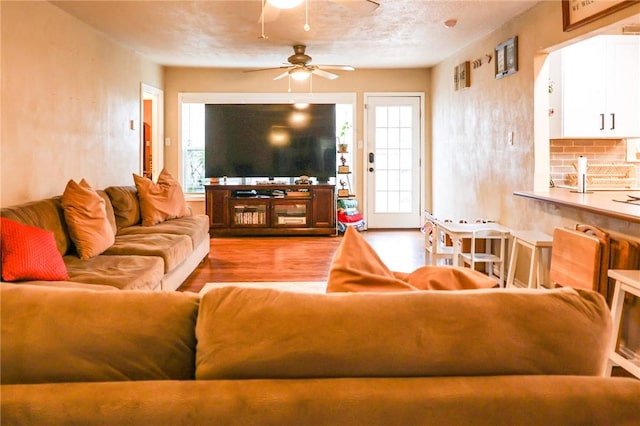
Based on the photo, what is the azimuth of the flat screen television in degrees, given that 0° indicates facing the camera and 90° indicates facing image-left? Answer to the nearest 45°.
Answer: approximately 0°

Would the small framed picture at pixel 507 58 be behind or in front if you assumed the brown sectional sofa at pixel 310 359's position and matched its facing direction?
in front

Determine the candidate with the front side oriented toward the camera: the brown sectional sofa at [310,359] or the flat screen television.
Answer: the flat screen television

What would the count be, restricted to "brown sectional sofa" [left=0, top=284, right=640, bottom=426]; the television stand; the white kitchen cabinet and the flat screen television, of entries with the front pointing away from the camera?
1

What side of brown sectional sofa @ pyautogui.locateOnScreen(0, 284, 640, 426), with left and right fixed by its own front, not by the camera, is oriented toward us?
back

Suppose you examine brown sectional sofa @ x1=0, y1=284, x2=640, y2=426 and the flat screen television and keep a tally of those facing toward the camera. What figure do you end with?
1

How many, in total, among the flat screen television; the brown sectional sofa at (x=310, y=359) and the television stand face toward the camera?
2

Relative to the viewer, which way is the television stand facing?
toward the camera

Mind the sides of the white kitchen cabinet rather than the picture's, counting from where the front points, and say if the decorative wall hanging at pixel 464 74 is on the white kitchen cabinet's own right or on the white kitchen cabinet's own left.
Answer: on the white kitchen cabinet's own right

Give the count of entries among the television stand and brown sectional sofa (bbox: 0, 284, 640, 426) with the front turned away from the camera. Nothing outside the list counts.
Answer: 1

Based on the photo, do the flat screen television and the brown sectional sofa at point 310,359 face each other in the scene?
yes

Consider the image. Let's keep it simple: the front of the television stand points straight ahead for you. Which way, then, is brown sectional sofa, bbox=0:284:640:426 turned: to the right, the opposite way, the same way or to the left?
the opposite way

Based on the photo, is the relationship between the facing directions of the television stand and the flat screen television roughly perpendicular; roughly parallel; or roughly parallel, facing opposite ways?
roughly parallel

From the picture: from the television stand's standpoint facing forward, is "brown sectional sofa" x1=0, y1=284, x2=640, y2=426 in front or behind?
in front
